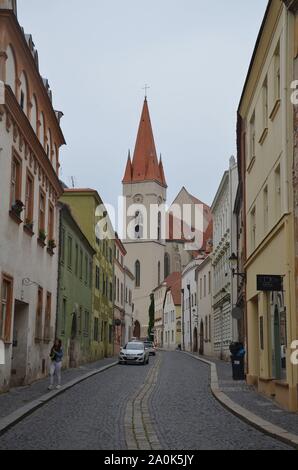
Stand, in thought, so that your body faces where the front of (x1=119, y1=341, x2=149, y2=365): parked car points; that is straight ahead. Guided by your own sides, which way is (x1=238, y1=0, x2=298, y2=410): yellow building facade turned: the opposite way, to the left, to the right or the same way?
to the right

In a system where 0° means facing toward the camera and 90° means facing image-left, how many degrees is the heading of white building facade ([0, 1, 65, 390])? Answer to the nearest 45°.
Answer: approximately 270°

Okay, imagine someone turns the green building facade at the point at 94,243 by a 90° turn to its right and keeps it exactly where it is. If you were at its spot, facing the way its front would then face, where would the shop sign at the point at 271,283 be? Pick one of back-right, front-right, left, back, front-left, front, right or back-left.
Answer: front

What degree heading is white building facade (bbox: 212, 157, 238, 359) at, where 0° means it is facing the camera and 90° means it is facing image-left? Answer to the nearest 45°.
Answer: approximately 90°

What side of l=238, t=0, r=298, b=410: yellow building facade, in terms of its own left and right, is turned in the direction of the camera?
left

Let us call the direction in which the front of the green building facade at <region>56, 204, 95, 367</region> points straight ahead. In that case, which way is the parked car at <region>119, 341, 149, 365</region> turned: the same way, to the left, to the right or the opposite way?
to the right

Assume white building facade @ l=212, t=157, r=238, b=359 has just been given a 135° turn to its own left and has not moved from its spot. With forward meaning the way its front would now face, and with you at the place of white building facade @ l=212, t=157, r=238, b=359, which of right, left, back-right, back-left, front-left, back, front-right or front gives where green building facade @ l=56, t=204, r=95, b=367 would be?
right

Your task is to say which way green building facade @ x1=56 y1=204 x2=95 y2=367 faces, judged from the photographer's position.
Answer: facing to the right of the viewer

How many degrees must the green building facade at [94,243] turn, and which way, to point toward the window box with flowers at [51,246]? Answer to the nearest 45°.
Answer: approximately 90° to its right

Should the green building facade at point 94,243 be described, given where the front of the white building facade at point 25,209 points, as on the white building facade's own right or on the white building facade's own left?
on the white building facade's own left

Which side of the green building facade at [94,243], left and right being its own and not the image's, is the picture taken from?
right

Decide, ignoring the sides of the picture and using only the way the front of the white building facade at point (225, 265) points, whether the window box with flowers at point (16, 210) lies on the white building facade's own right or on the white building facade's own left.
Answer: on the white building facade's own left

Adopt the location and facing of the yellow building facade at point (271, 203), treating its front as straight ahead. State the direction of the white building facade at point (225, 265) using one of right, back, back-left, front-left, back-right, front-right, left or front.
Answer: right
